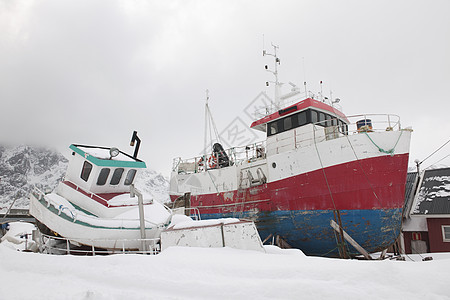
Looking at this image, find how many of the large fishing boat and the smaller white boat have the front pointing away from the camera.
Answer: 0

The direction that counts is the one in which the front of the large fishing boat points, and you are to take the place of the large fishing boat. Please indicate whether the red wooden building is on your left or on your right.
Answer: on your left

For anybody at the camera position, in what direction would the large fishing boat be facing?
facing the viewer and to the right of the viewer
